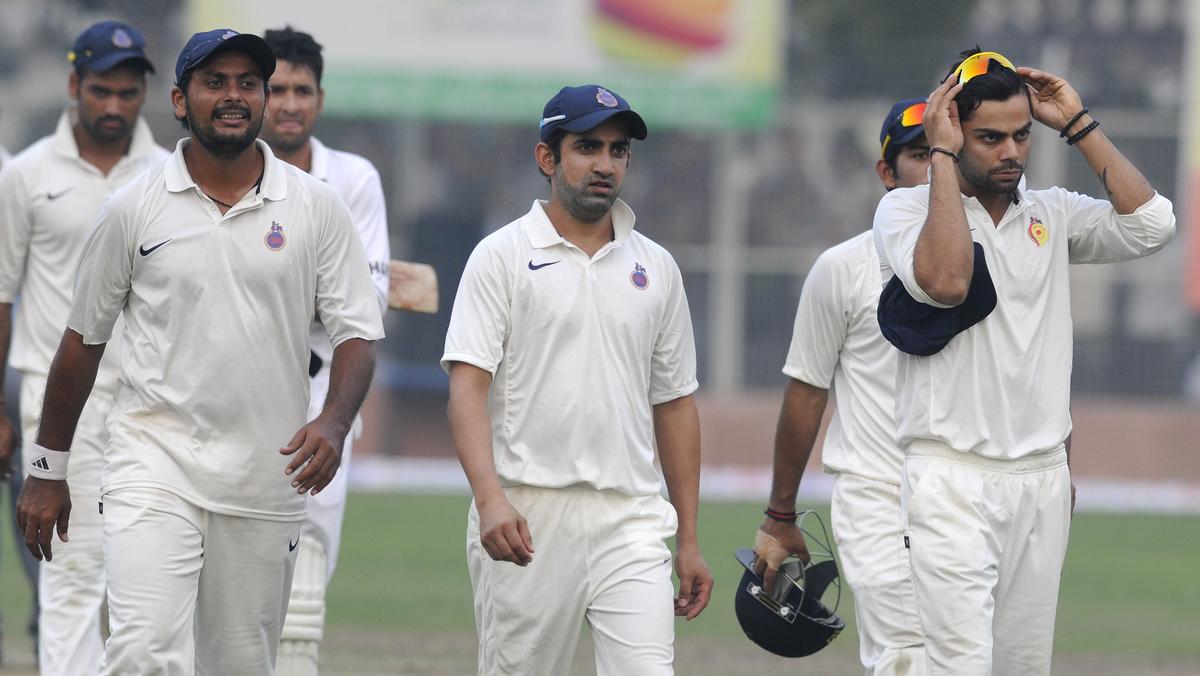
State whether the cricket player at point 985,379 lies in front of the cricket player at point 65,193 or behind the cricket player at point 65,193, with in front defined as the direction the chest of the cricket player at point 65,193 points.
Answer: in front

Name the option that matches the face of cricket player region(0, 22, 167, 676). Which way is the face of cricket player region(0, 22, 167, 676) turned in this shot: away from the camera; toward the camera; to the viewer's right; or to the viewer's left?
toward the camera

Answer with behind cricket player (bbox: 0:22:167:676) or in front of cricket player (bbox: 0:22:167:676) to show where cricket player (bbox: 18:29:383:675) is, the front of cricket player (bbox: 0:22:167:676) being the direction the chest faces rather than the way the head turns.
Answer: in front

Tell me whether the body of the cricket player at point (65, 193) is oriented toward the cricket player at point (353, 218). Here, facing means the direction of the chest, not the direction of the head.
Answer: no

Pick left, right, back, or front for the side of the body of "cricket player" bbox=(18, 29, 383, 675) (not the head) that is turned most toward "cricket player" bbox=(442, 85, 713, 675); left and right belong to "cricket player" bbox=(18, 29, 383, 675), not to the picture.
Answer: left

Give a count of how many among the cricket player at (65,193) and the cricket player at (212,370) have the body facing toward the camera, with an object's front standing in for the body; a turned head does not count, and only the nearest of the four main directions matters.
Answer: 2

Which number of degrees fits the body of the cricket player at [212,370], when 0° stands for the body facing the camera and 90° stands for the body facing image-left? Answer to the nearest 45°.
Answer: approximately 0°

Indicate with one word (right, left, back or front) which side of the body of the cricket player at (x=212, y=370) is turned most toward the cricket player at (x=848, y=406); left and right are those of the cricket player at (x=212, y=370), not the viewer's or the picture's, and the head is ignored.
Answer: left

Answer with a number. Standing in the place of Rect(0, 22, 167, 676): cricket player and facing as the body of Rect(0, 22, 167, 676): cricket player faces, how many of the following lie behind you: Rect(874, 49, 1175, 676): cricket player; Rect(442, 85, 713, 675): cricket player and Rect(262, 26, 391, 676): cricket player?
0

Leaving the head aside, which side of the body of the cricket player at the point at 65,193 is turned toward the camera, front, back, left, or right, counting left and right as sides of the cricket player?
front

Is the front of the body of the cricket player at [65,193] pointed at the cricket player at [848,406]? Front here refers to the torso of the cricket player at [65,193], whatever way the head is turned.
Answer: no

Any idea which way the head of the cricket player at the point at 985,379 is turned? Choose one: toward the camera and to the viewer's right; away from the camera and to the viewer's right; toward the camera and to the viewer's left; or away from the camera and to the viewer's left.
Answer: toward the camera and to the viewer's right

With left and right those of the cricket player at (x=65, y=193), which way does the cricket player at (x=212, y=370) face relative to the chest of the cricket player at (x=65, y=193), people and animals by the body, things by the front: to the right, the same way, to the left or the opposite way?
the same way

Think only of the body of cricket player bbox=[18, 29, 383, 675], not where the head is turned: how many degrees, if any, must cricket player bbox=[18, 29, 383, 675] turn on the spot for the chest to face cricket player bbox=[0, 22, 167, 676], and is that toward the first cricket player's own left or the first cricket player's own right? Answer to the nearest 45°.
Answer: approximately 180°

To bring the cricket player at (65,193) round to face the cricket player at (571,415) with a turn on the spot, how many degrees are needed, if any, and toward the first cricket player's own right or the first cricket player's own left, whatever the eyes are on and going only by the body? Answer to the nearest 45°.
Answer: approximately 45° to the first cricket player's own left

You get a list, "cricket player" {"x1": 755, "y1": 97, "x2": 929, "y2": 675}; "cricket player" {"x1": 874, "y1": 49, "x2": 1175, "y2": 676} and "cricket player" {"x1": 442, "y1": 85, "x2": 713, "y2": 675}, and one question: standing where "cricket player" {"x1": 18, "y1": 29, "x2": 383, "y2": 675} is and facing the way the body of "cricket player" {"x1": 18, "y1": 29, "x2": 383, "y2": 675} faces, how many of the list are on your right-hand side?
0
